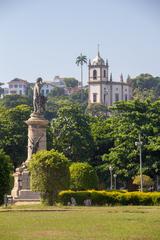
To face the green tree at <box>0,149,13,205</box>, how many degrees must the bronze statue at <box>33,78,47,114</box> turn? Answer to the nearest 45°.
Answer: approximately 90° to its right

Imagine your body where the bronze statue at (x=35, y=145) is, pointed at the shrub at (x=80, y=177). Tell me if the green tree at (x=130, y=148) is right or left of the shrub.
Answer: left
